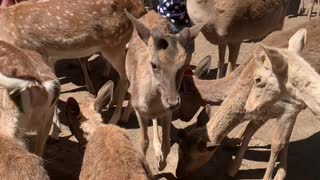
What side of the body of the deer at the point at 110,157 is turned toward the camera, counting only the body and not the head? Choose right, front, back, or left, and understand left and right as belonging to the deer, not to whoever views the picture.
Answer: back

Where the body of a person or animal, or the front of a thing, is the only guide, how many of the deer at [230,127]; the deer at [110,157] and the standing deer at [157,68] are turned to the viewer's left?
1

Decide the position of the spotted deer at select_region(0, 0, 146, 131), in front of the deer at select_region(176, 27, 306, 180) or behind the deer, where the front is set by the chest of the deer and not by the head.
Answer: in front

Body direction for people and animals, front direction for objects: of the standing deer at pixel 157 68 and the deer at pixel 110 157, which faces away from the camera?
the deer

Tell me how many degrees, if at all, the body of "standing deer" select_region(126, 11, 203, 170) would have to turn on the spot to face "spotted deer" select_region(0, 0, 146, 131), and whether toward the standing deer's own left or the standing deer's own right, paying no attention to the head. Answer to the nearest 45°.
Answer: approximately 135° to the standing deer's own right

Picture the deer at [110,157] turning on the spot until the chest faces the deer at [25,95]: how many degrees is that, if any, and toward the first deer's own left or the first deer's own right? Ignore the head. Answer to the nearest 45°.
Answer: approximately 45° to the first deer's own left

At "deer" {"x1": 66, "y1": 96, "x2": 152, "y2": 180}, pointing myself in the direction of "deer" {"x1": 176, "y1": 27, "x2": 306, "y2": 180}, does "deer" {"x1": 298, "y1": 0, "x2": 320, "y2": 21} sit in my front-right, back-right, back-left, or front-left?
front-left

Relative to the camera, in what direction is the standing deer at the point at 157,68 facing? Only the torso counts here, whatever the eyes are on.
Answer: toward the camera

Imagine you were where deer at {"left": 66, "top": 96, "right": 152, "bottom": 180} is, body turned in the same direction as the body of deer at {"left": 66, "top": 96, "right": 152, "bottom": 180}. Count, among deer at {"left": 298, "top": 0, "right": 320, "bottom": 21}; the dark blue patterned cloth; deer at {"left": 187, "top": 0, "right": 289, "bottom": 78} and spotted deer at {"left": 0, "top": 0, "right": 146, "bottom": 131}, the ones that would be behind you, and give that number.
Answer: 0

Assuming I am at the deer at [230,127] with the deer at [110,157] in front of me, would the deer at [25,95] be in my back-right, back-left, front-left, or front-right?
front-right

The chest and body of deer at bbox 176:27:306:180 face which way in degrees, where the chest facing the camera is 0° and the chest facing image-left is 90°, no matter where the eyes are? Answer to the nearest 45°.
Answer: approximately 90°

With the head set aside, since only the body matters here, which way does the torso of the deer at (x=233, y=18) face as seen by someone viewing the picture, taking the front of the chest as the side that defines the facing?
to the viewer's left
